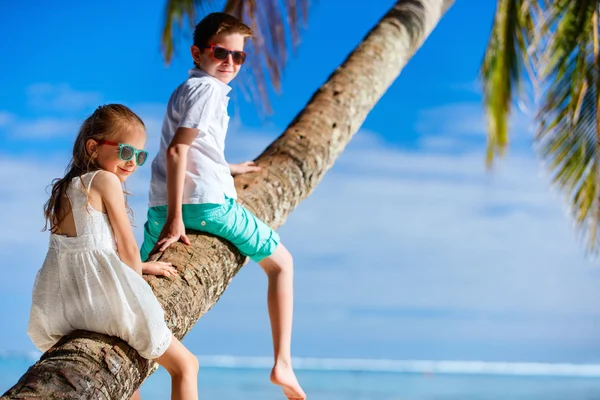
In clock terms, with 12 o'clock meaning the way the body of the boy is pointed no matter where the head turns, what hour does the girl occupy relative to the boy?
The girl is roughly at 4 o'clock from the boy.
